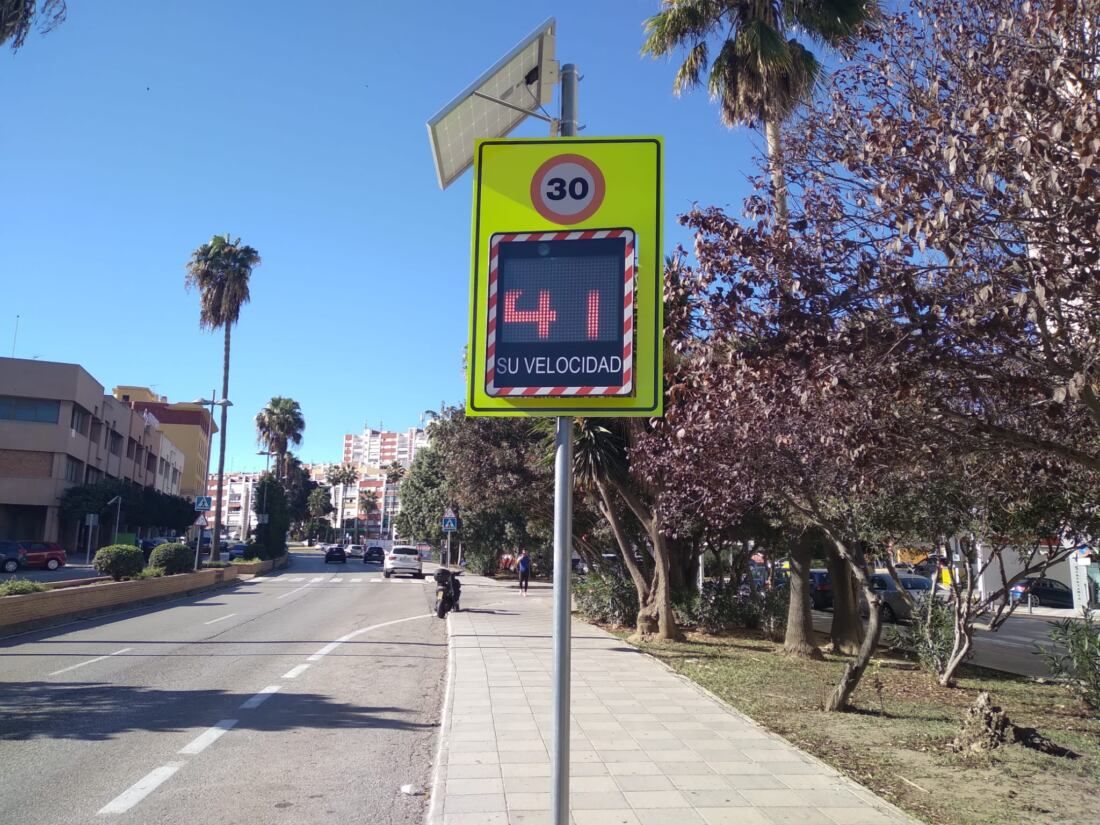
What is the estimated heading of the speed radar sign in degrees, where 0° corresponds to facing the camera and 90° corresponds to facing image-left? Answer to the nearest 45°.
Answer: approximately 0°

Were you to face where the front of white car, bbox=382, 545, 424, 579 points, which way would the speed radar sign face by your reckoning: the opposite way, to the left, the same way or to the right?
the opposite way

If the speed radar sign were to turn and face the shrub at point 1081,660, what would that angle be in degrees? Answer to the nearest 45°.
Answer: approximately 135° to its left

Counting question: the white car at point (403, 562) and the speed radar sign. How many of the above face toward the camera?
1

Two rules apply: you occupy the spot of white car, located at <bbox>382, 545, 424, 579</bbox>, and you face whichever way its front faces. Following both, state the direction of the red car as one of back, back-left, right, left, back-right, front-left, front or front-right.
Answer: left

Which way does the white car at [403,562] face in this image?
away from the camera

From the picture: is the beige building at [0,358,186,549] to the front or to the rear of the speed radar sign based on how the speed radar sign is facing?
to the rear
